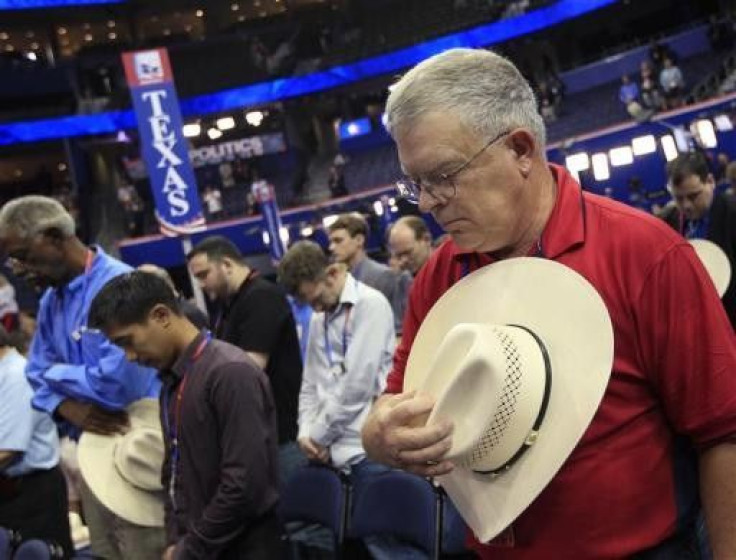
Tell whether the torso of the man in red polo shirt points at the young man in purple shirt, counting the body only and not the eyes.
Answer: no

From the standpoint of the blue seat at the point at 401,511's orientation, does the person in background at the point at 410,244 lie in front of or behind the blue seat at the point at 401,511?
behind

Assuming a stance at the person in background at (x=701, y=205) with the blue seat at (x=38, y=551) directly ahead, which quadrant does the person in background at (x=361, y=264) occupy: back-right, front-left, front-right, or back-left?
front-right

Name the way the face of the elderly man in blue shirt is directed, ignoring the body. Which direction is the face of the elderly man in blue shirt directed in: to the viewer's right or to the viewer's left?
to the viewer's left

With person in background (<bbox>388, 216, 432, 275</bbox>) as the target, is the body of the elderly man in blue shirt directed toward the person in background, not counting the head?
no

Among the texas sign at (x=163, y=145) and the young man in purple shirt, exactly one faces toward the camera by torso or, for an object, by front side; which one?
the texas sign

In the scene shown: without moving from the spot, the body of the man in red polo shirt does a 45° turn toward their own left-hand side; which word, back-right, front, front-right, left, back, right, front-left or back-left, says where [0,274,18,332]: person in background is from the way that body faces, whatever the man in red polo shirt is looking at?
back-right

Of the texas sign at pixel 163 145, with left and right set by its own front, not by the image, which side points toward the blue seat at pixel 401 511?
front

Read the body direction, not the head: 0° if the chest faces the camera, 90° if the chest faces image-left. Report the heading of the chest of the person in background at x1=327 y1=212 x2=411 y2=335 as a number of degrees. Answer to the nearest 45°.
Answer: approximately 45°

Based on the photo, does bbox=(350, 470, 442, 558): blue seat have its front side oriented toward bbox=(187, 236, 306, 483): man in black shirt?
no

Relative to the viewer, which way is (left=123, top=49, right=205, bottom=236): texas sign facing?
toward the camera

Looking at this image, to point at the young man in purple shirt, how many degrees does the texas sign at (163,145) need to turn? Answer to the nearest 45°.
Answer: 0° — it already faces them

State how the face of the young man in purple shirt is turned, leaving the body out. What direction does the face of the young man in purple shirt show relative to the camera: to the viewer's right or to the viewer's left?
to the viewer's left

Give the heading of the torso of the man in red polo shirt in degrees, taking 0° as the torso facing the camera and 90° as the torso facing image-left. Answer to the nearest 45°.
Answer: approximately 45°

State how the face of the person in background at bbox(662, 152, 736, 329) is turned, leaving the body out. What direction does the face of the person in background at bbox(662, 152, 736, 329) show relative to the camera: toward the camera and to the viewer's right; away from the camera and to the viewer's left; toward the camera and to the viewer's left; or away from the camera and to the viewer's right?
toward the camera and to the viewer's left
